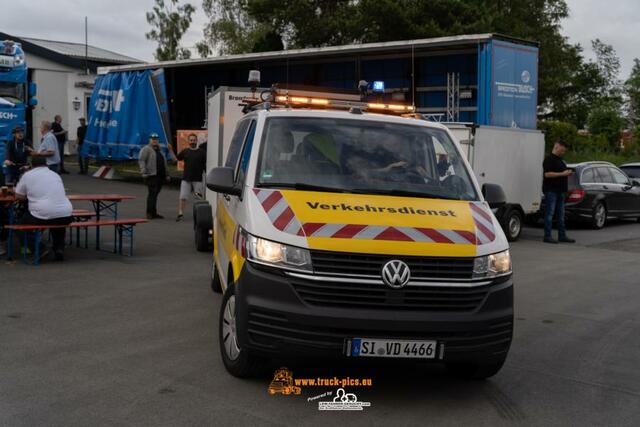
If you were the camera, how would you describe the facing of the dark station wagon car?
facing away from the viewer and to the right of the viewer

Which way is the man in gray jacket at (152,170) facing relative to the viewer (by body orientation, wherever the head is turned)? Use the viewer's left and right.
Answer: facing the viewer and to the right of the viewer

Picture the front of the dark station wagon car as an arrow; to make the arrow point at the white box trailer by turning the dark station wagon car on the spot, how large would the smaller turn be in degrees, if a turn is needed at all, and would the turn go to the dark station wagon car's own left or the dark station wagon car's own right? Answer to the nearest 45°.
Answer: approximately 180°

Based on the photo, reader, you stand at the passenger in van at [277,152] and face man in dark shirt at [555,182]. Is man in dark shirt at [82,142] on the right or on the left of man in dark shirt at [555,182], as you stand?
left

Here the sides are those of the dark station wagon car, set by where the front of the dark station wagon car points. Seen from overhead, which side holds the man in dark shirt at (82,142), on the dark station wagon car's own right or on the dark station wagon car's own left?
on the dark station wagon car's own left

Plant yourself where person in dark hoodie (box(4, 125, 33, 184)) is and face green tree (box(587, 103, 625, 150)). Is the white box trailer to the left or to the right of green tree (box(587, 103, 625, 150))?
right
